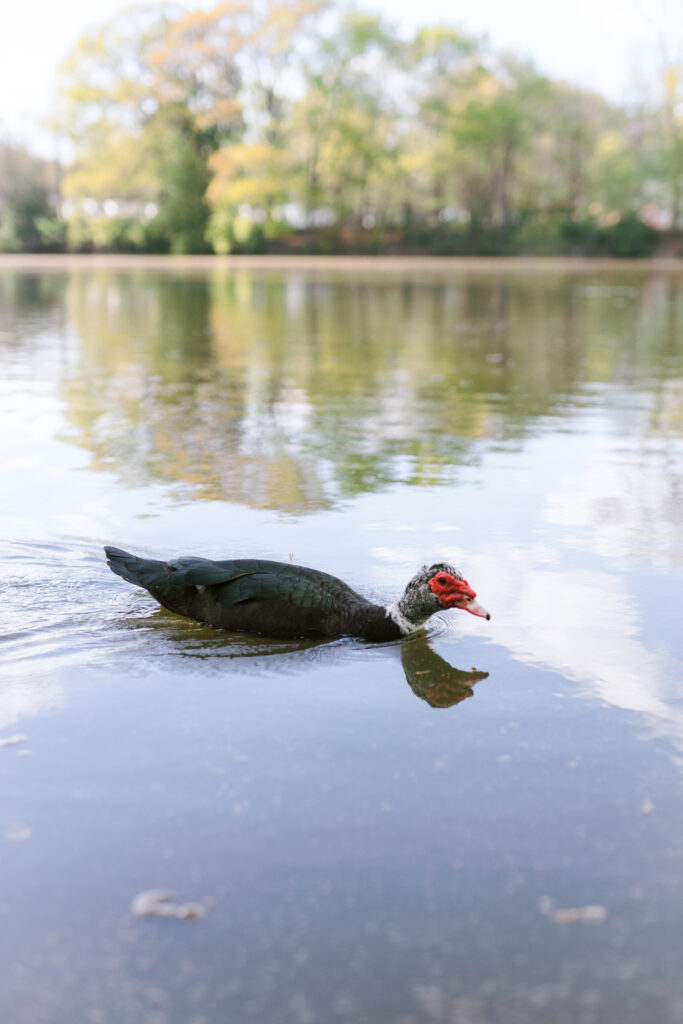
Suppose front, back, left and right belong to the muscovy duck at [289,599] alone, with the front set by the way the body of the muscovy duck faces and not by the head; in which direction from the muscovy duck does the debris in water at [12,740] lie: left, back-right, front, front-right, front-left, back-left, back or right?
back-right

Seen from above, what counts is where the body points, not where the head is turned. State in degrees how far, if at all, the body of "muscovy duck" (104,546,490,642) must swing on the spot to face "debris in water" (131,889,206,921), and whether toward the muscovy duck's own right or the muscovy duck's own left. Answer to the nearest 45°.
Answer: approximately 90° to the muscovy duck's own right

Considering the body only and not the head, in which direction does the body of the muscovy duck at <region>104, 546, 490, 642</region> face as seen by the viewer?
to the viewer's right

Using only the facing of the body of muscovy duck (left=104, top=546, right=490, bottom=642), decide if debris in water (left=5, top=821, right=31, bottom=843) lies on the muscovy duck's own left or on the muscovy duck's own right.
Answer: on the muscovy duck's own right
